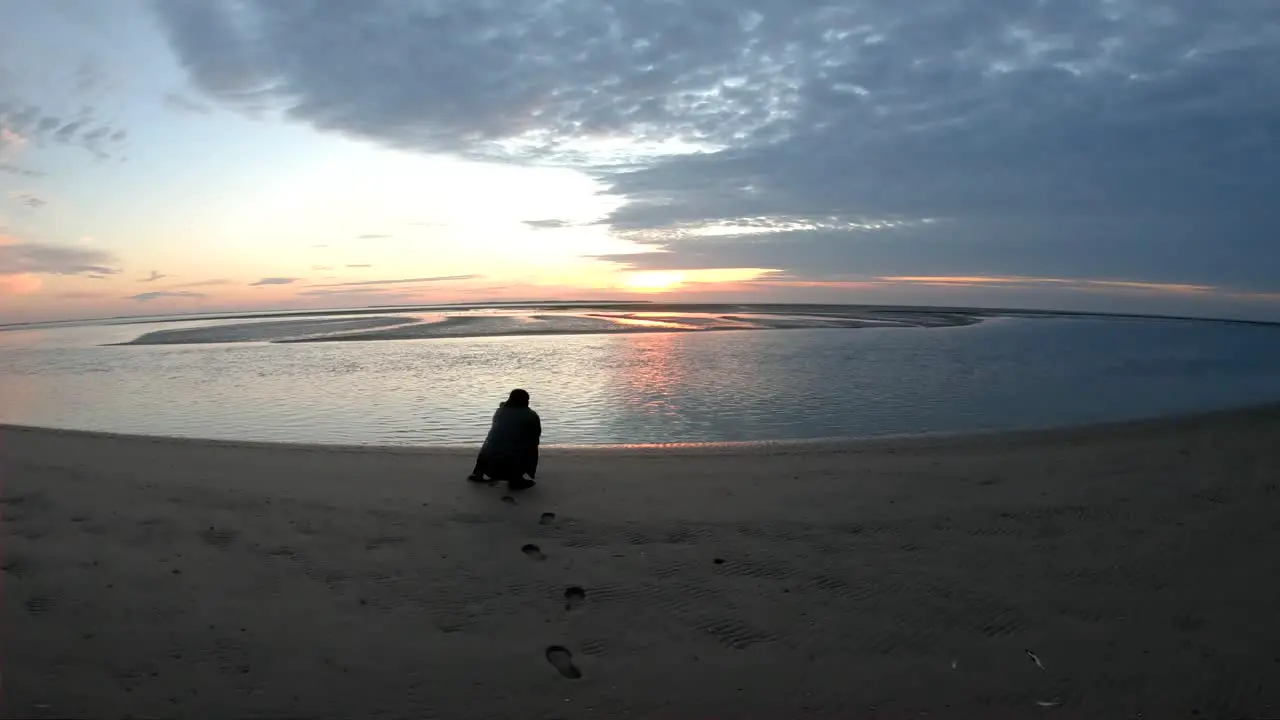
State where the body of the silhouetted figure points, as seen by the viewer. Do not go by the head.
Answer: away from the camera
